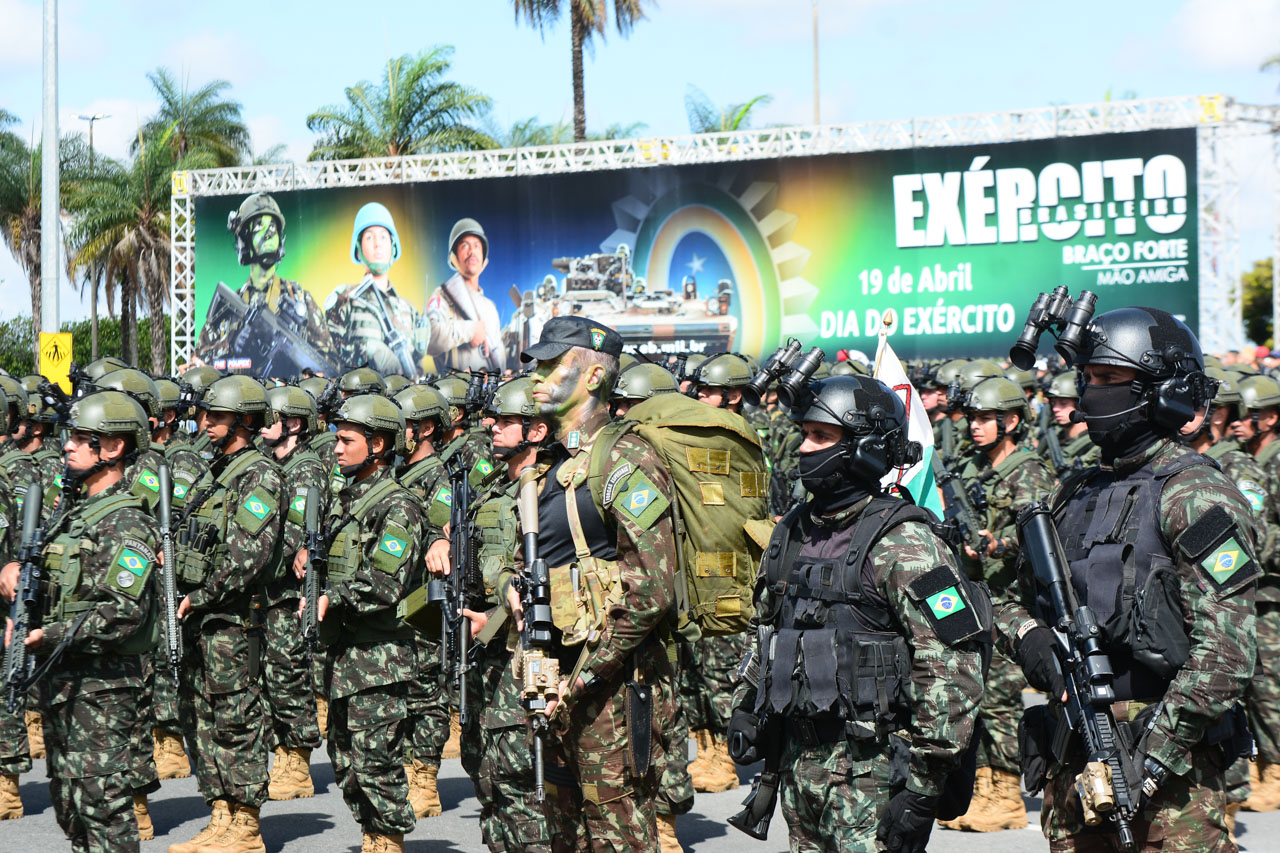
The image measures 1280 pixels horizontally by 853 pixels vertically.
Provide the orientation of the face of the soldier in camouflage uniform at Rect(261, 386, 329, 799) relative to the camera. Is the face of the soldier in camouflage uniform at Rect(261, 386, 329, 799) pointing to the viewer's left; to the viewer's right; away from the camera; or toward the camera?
to the viewer's left

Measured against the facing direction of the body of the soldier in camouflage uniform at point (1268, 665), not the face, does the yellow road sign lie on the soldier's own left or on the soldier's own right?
on the soldier's own right

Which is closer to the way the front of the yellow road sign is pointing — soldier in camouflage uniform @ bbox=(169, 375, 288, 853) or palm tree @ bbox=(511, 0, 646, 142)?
the soldier in camouflage uniform

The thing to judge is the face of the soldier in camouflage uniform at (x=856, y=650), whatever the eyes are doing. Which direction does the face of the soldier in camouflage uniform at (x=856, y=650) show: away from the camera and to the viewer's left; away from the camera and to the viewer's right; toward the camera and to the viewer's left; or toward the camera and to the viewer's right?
toward the camera and to the viewer's left

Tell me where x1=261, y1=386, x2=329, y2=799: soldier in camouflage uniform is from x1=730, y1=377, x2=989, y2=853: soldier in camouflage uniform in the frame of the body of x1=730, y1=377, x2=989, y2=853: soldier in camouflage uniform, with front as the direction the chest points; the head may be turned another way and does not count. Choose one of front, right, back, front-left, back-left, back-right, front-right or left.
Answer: right

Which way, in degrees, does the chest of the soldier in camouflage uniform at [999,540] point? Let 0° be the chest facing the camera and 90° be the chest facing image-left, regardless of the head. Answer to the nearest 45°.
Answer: approximately 45°

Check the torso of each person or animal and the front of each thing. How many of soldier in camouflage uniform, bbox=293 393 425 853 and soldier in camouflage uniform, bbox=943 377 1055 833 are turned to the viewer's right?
0

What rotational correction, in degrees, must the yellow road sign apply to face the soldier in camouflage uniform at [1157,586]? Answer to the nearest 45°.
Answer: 0° — it already faces them

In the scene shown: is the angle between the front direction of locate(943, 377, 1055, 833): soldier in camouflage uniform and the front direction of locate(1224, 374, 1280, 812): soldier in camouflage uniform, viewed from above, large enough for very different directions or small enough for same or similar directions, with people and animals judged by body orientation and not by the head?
same or similar directions

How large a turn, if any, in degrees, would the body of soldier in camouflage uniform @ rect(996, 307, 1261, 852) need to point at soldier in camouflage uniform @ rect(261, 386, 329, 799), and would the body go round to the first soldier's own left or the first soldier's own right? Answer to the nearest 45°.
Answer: approximately 90° to the first soldier's own right

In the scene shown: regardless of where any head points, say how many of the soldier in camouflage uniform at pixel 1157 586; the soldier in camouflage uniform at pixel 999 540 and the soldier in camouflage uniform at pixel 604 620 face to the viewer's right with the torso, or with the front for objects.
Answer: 0

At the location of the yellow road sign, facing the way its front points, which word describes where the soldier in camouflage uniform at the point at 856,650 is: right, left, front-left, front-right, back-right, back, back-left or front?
front

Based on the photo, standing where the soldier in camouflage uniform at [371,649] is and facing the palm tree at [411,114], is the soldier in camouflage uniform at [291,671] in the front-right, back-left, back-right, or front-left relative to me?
front-left

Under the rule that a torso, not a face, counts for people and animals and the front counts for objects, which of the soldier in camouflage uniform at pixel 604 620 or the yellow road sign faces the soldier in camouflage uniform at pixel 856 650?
the yellow road sign

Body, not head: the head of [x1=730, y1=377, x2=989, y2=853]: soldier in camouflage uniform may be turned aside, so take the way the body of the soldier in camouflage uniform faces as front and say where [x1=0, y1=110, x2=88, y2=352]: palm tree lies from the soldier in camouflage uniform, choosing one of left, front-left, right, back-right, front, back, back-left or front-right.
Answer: right

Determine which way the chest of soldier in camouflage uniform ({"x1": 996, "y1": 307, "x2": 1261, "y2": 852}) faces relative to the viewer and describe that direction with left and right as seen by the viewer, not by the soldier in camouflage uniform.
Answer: facing the viewer and to the left of the viewer

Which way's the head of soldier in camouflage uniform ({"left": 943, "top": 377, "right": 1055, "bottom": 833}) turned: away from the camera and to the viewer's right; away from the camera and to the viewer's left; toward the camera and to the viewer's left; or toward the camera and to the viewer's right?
toward the camera and to the viewer's left
